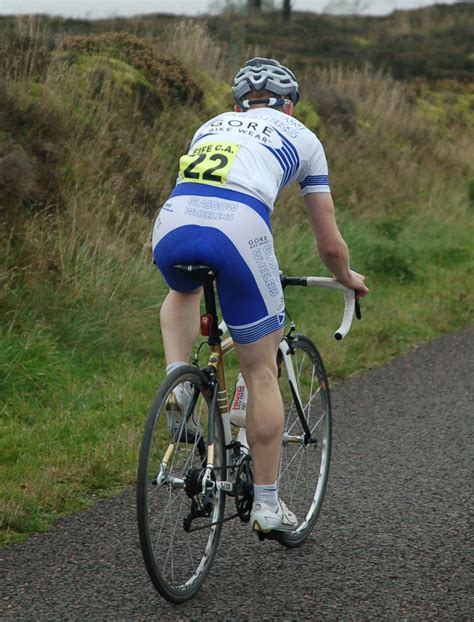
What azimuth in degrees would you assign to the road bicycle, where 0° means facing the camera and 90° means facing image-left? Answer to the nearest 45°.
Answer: approximately 225°

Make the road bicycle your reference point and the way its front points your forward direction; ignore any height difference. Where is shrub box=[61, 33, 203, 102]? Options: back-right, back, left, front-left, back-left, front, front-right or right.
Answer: front-left

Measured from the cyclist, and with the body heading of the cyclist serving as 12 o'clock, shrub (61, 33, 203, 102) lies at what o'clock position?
The shrub is roughly at 10 o'clock from the cyclist.

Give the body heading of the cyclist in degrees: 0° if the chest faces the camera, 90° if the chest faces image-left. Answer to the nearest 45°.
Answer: approximately 225°
